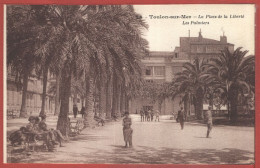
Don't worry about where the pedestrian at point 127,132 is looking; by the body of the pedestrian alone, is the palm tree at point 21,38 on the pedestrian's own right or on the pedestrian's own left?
on the pedestrian's own right

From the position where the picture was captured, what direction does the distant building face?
facing the viewer and to the left of the viewer

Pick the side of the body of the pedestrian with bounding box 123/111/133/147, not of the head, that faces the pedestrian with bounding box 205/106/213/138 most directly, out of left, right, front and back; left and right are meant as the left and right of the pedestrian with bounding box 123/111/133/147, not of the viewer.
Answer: left

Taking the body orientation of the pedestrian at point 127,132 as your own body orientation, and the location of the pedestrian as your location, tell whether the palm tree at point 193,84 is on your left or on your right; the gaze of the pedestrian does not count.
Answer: on your left

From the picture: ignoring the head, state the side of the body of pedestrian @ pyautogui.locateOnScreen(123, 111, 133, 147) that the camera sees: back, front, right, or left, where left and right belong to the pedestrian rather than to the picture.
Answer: front

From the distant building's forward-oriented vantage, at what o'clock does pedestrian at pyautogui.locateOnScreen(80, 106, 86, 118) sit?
The pedestrian is roughly at 3 o'clock from the distant building.

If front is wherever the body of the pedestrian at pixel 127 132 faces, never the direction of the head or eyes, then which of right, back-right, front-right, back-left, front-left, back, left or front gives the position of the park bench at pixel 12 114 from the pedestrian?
right

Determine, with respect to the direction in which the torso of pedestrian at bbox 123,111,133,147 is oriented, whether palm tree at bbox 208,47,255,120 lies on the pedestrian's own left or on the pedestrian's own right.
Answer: on the pedestrian's own left

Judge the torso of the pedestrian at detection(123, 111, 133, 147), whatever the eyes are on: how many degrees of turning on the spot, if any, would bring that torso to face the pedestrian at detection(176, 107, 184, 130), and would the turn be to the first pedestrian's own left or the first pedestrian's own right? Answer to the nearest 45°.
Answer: approximately 135° to the first pedestrian's own left

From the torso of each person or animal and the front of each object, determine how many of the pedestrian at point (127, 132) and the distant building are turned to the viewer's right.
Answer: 0
